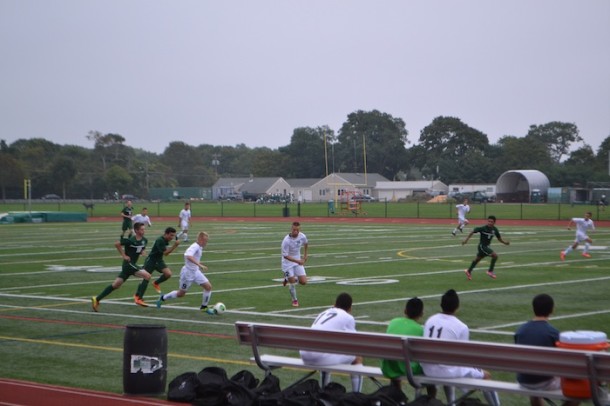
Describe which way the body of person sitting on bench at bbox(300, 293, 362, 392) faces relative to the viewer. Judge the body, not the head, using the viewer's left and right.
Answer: facing away from the viewer and to the right of the viewer

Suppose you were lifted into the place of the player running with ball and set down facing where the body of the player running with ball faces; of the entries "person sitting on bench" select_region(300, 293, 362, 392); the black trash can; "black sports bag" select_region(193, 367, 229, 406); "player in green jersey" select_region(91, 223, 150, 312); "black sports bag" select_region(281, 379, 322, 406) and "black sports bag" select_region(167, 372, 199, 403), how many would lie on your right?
5

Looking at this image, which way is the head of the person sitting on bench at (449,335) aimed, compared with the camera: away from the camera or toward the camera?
away from the camera

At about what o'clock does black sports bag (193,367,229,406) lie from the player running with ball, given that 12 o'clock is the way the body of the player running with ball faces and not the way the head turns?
The black sports bag is roughly at 3 o'clock from the player running with ball.

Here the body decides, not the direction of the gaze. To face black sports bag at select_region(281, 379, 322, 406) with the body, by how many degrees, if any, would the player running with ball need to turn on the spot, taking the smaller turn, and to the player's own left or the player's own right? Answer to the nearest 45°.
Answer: approximately 90° to the player's own right

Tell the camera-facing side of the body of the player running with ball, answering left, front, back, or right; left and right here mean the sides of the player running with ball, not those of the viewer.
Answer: right

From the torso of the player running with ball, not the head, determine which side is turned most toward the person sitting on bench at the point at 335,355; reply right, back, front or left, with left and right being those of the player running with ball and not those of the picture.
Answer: right

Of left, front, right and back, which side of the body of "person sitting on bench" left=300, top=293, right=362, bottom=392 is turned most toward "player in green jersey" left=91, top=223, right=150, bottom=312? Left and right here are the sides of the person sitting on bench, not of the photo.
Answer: left

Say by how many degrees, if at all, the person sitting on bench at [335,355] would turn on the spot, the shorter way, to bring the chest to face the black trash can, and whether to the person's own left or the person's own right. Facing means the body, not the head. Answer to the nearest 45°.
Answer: approximately 135° to the person's own left

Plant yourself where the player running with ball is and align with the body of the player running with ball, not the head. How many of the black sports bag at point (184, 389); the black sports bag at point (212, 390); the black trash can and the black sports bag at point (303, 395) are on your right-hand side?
4

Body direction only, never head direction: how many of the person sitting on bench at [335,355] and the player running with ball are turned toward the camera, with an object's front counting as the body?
0

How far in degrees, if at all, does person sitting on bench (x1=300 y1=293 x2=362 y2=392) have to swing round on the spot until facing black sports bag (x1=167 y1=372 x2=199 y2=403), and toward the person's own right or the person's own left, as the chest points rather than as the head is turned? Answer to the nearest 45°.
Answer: approximately 135° to the person's own left

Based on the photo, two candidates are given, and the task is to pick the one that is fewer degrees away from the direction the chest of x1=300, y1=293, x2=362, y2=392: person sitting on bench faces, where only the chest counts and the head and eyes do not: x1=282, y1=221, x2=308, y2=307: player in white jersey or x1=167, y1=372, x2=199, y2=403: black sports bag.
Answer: the player in white jersey
